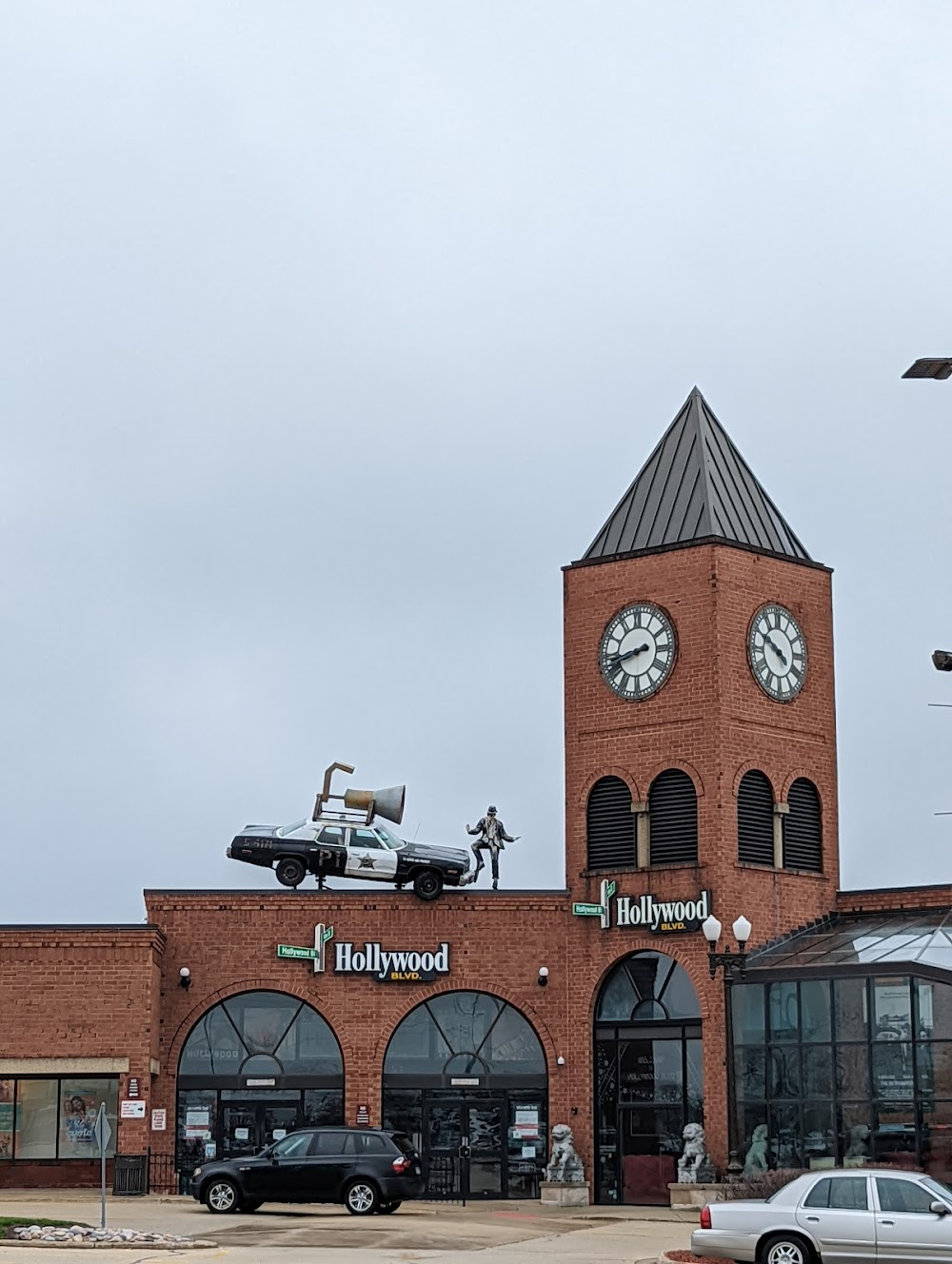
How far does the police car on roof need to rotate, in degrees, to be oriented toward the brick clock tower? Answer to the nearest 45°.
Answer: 0° — it already faces it

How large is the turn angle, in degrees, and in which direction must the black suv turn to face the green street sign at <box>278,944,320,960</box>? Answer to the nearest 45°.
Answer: approximately 90° to its right

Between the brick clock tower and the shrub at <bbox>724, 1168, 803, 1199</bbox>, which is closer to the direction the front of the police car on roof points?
the brick clock tower

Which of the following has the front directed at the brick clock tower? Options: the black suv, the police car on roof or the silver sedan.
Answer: the police car on roof

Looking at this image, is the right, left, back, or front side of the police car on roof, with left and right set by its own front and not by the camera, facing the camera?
right

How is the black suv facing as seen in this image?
to the viewer's left

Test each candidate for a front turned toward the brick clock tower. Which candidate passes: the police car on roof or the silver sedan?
the police car on roof

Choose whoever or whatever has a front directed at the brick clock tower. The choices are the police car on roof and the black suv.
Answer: the police car on roof

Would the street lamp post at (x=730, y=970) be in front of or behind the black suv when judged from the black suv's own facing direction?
behind

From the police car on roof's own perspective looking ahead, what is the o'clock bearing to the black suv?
The black suv is roughly at 3 o'clock from the police car on roof.

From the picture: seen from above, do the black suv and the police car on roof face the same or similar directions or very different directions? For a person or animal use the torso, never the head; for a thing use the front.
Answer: very different directions

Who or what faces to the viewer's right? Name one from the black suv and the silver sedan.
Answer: the silver sedan

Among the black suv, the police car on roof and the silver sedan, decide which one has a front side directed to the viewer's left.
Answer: the black suv

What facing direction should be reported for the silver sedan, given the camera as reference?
facing to the right of the viewer

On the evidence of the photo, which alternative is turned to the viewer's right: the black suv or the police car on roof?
the police car on roof
